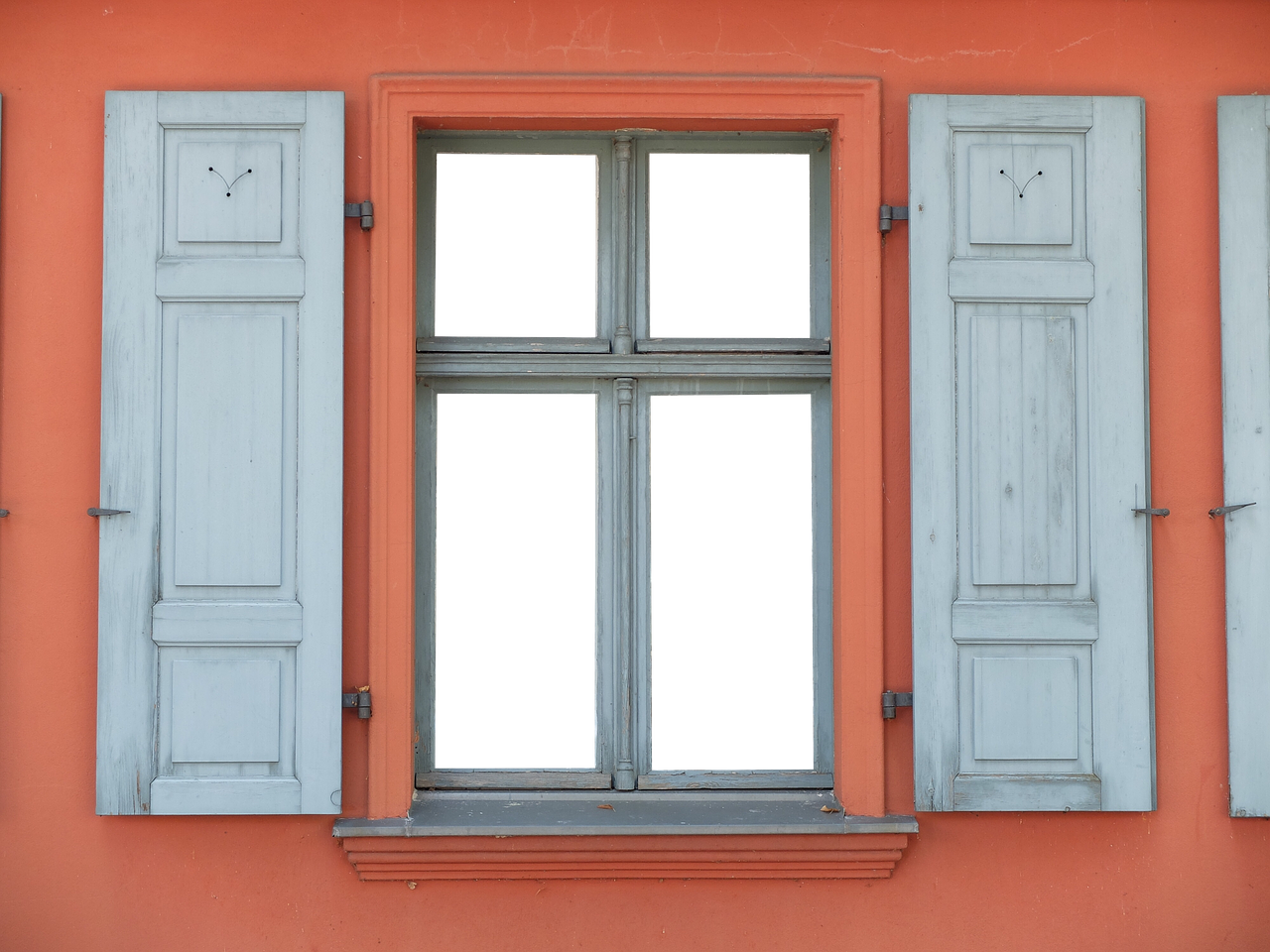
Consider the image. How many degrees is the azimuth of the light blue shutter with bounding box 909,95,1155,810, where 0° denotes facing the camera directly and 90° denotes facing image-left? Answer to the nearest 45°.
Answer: approximately 0°

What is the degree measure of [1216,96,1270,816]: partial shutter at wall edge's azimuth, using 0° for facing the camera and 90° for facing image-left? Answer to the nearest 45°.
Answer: approximately 0°

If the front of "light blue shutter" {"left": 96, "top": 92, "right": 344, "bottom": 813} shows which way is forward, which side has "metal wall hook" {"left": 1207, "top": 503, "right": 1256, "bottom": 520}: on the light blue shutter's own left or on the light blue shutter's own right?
on the light blue shutter's own left

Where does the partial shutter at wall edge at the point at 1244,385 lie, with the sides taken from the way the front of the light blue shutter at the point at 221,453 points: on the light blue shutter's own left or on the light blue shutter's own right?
on the light blue shutter's own left

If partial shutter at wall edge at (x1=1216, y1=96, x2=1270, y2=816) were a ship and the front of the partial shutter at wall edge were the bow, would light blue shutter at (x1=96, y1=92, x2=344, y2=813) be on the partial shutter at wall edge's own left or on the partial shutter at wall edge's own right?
on the partial shutter at wall edge's own right

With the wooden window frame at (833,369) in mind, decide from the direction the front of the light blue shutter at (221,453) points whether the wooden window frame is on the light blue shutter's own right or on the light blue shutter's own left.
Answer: on the light blue shutter's own left

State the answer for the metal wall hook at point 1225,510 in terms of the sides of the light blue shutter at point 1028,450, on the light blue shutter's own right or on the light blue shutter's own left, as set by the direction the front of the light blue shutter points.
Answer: on the light blue shutter's own left

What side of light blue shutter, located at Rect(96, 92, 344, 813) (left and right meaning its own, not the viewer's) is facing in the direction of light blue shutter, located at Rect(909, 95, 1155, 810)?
left
